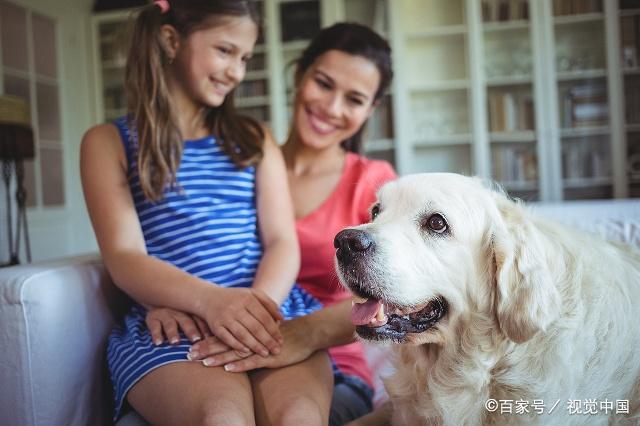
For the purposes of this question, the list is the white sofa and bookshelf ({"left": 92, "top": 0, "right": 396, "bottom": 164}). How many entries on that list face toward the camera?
2

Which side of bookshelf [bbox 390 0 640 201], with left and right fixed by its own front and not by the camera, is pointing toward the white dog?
front

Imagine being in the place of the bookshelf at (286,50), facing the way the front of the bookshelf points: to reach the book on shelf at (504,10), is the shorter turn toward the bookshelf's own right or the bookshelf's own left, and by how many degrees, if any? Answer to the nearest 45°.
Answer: approximately 90° to the bookshelf's own left

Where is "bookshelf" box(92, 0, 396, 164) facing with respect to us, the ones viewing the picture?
facing the viewer

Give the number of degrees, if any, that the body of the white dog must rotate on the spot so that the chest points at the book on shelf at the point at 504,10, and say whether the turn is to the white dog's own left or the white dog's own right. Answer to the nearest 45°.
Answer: approximately 135° to the white dog's own right

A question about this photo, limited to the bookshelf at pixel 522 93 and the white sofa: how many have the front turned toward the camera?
2

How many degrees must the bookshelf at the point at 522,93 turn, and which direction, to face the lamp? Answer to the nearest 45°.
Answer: approximately 45° to its right

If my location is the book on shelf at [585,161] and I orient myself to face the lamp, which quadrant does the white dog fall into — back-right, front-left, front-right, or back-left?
front-left

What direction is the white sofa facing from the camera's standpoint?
toward the camera

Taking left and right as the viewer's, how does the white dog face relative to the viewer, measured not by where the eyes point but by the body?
facing the viewer and to the left of the viewer

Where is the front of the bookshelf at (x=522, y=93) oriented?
toward the camera

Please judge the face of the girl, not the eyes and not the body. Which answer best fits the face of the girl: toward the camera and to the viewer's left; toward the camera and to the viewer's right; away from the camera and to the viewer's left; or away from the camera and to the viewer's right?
toward the camera and to the viewer's right

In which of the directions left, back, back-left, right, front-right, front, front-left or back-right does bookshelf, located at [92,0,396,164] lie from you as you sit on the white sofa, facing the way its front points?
back

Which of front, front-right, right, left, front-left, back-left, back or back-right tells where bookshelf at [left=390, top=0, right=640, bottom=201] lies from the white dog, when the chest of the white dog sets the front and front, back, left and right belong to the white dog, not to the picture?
back-right
